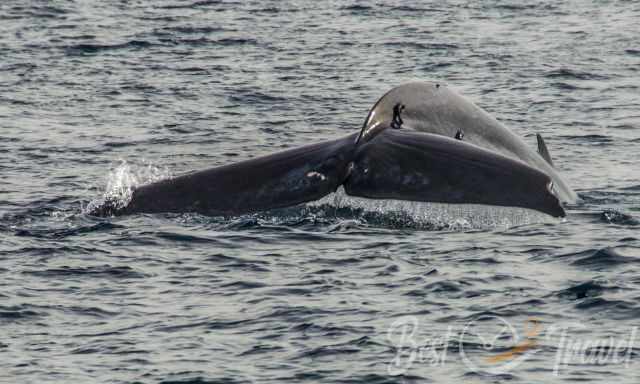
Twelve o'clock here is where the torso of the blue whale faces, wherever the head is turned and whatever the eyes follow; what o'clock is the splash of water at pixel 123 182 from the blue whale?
The splash of water is roughly at 9 o'clock from the blue whale.

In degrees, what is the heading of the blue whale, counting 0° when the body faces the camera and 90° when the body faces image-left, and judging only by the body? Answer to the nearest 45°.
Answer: approximately 225°
